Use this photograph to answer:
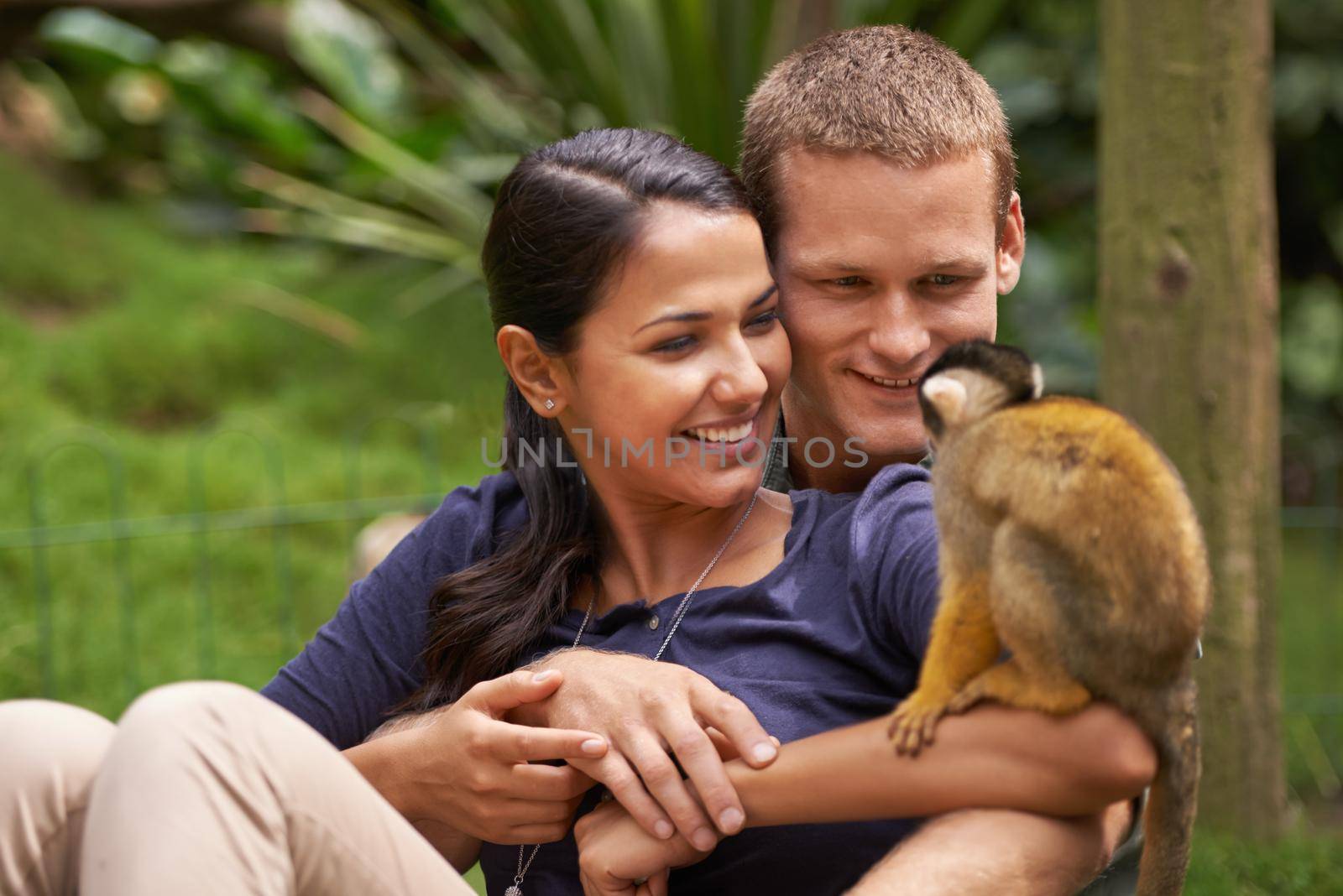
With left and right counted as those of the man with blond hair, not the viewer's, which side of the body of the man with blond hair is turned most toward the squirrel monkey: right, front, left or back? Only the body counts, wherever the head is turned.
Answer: front

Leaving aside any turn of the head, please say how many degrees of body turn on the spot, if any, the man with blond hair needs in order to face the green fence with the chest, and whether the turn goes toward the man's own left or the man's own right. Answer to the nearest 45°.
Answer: approximately 135° to the man's own right

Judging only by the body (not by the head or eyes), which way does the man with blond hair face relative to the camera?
toward the camera
